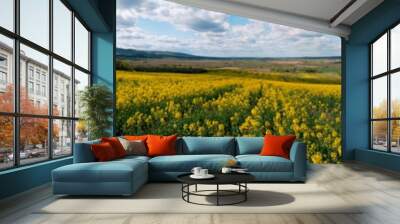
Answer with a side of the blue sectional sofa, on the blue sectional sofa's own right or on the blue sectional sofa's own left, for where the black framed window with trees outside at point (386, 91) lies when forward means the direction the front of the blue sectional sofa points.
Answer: on the blue sectional sofa's own left

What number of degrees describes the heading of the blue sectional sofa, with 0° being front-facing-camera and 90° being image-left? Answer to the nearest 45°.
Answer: approximately 0°
